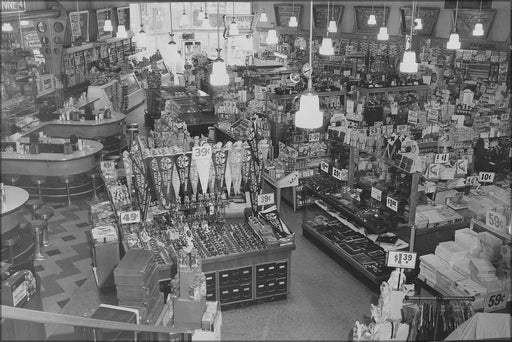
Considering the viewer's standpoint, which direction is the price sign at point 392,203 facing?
facing the viewer and to the left of the viewer

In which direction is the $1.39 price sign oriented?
toward the camera

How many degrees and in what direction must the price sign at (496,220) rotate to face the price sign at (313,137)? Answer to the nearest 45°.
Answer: approximately 90° to its right

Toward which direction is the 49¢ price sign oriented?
toward the camera

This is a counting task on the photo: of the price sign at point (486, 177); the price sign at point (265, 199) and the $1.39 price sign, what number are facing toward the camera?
3

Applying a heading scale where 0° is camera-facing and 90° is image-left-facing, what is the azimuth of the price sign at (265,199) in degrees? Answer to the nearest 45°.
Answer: approximately 0°

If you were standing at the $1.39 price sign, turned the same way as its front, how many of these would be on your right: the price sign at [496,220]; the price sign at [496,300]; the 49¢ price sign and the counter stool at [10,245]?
2

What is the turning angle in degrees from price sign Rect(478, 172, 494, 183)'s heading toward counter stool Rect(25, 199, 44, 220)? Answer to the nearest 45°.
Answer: approximately 45° to its right

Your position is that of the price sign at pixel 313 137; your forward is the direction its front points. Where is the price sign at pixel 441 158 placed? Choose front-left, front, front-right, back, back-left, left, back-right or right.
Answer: front-left

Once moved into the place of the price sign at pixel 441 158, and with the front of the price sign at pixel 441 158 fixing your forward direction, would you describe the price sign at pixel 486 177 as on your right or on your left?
on your left

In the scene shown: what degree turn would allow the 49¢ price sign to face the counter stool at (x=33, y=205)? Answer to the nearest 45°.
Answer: approximately 135° to its right
